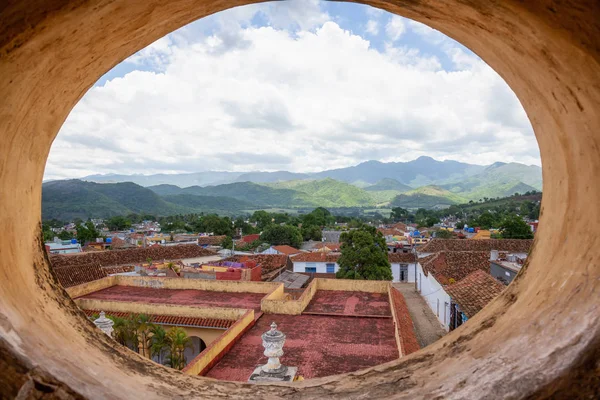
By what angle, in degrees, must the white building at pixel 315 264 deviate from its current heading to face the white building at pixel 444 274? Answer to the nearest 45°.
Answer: approximately 45° to its left

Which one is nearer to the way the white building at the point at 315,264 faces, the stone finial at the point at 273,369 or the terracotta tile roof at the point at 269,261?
the stone finial

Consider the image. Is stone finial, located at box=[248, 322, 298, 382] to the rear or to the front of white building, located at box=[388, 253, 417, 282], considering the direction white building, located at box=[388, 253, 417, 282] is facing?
to the front

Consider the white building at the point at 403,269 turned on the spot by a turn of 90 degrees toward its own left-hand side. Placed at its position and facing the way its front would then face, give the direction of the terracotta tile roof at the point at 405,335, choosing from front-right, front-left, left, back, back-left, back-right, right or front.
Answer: right

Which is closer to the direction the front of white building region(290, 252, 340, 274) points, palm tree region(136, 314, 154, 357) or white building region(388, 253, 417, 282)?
the palm tree

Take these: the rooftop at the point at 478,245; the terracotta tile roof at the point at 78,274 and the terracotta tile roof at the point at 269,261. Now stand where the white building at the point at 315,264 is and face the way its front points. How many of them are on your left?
1

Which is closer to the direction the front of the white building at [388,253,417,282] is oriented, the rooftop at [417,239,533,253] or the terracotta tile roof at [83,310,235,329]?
the terracotta tile roof

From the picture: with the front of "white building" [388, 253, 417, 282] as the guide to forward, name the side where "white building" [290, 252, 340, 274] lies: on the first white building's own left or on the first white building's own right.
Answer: on the first white building's own right

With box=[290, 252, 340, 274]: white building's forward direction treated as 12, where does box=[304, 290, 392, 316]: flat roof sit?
The flat roof is roughly at 12 o'clock from the white building.

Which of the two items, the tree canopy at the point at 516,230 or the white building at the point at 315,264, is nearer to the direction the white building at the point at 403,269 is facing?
the white building

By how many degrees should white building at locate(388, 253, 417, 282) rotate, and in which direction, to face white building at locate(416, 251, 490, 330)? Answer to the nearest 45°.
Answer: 0° — it already faces it

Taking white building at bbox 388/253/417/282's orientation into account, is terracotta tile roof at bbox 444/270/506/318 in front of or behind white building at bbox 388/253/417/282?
in front

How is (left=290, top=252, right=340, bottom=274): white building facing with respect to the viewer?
toward the camera

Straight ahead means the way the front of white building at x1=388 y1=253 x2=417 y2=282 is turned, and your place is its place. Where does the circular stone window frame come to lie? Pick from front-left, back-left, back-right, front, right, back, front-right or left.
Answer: front

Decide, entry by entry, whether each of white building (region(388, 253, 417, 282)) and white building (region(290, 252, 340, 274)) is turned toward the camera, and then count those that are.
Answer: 2

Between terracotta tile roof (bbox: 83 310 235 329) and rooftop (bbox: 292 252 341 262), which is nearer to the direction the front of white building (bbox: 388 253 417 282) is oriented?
the terracotta tile roof

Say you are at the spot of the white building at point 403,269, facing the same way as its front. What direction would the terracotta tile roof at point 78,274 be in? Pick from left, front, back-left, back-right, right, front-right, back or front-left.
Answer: front-right

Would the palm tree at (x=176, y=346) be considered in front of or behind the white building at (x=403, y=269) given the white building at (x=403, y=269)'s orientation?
in front

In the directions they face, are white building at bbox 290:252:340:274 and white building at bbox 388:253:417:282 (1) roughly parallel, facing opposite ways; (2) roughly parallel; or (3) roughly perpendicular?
roughly parallel

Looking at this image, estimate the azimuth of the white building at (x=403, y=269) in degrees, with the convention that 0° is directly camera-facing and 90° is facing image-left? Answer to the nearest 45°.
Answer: approximately 0°
